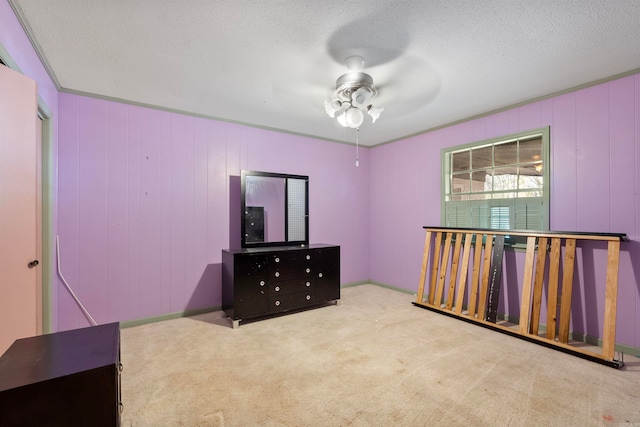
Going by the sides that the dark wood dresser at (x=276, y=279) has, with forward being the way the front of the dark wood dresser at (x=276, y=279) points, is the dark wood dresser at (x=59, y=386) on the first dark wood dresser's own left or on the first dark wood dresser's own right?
on the first dark wood dresser's own right

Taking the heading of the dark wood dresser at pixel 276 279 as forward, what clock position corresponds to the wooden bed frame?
The wooden bed frame is roughly at 11 o'clock from the dark wood dresser.

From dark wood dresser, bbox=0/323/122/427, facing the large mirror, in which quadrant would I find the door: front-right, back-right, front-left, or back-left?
front-left

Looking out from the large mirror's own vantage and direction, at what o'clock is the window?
The window is roughly at 11 o'clock from the large mirror.

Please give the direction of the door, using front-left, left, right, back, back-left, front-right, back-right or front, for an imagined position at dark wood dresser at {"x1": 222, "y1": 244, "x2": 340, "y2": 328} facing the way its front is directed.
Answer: right

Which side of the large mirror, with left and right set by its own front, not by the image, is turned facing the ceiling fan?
front

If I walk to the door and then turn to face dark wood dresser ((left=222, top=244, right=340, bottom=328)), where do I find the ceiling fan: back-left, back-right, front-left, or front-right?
front-right

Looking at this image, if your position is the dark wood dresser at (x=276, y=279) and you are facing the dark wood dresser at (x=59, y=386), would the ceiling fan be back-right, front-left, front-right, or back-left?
front-left

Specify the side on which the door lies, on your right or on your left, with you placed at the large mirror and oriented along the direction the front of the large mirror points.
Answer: on your right

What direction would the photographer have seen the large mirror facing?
facing the viewer and to the right of the viewer

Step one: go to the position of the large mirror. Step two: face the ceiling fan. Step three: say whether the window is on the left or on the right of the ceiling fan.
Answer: left

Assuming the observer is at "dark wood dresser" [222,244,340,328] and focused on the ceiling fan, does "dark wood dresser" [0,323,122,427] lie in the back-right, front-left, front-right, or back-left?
front-right

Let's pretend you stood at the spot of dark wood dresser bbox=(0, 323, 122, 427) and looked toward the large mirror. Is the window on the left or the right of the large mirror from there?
right

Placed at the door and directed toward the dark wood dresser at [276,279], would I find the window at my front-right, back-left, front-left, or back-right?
front-right

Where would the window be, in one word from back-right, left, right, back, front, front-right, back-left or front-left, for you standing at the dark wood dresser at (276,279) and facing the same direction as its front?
front-left
